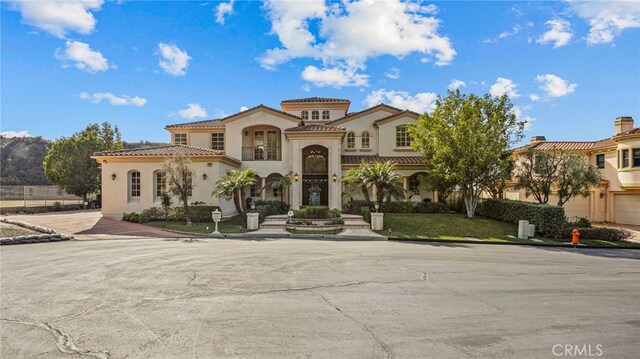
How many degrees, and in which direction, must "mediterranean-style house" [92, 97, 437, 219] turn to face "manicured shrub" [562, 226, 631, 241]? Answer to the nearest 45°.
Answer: approximately 45° to its left

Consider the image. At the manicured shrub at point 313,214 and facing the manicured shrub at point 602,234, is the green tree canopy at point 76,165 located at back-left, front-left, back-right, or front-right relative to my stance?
back-left

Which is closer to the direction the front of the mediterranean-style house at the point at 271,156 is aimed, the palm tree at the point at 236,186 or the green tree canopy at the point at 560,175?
the palm tree

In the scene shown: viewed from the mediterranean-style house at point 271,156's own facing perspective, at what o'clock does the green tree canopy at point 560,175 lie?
The green tree canopy is roughly at 10 o'clock from the mediterranean-style house.

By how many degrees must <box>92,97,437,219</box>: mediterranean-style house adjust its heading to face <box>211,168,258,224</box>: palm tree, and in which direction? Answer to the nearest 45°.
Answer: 0° — it already faces it

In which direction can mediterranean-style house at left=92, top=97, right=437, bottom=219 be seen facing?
toward the camera

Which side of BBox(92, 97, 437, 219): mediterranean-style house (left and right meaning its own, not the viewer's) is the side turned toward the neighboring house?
left

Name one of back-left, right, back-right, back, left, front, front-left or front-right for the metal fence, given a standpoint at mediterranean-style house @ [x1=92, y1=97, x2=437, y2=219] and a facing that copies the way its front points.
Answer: back-right

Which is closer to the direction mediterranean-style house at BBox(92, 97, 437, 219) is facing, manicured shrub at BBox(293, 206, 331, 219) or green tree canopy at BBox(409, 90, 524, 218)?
the manicured shrub

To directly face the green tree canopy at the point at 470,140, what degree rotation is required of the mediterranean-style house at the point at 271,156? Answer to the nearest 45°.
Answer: approximately 45° to its left

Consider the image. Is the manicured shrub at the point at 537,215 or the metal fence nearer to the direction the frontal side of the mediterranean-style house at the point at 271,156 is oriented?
the manicured shrub
